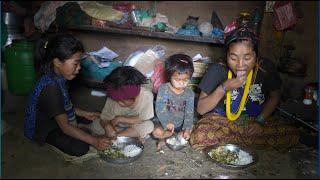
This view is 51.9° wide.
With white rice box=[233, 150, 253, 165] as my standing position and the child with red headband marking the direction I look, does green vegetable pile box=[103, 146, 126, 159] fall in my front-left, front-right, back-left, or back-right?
front-left

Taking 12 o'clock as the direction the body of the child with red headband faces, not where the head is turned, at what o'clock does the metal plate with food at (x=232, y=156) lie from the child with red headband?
The metal plate with food is roughly at 10 o'clock from the child with red headband.

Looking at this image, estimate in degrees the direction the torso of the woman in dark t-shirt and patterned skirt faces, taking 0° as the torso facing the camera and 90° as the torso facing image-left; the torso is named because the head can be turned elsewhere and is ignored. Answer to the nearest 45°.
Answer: approximately 0°

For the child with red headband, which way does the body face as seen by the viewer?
toward the camera

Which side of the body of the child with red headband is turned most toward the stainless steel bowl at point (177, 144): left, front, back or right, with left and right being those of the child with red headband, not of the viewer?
left

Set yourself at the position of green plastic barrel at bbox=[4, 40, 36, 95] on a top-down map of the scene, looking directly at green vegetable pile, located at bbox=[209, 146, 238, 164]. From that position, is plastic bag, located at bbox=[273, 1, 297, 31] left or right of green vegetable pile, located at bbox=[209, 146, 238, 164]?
left

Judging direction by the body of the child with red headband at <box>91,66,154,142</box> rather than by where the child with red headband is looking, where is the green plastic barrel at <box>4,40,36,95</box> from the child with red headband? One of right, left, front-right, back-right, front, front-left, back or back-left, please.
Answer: back-right

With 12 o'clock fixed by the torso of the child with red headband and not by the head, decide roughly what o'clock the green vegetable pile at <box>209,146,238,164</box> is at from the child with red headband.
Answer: The green vegetable pile is roughly at 10 o'clock from the child with red headband.

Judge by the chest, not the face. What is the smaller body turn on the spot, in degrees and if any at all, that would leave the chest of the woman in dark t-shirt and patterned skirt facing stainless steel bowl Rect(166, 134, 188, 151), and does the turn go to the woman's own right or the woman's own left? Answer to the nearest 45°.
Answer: approximately 90° to the woman's own right

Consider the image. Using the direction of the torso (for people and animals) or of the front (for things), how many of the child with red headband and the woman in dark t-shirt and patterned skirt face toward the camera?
2

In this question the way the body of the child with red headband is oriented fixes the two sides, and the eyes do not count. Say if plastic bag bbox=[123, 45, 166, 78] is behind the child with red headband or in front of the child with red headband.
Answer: behind

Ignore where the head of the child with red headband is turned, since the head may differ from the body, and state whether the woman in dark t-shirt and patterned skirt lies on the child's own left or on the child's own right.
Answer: on the child's own left
